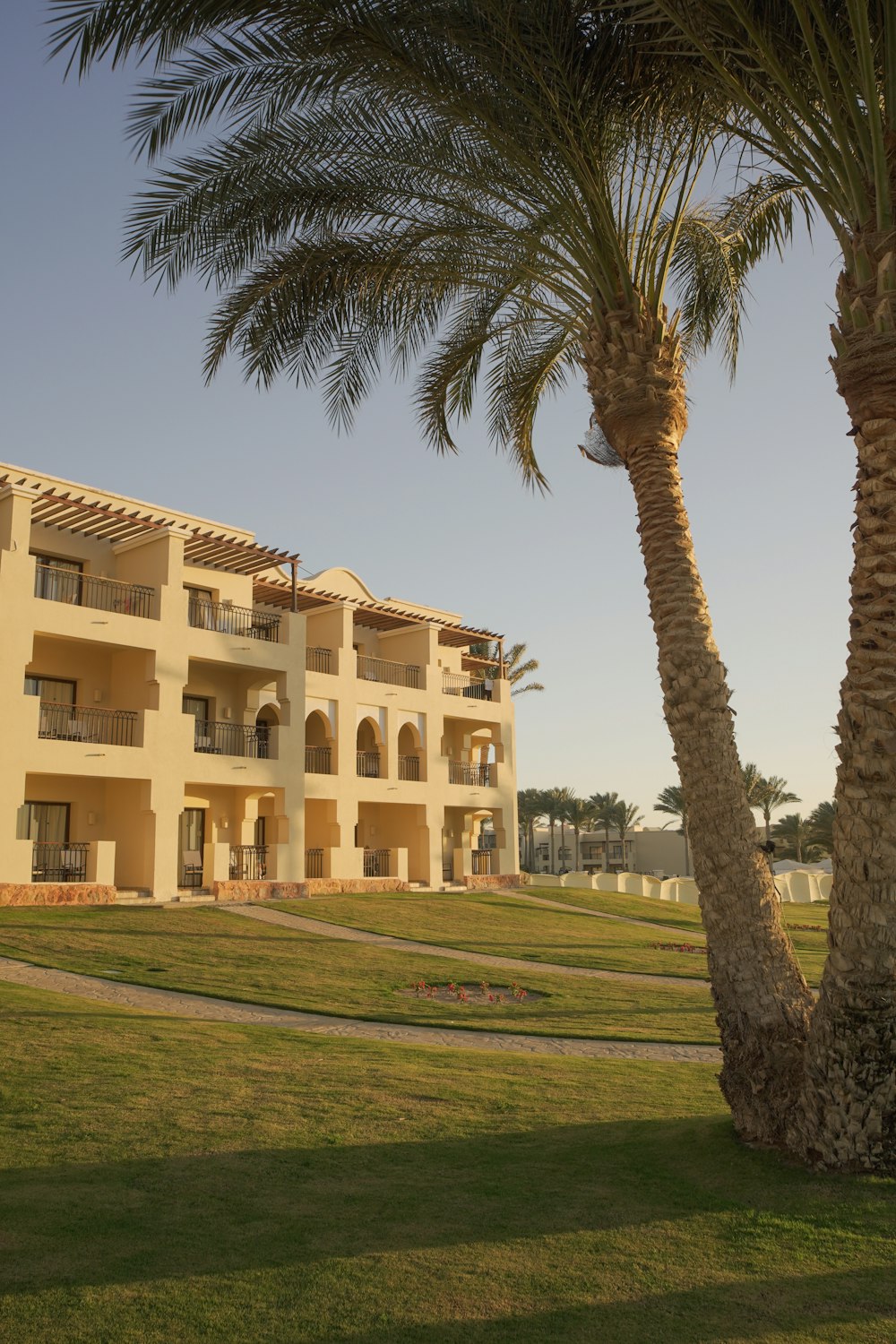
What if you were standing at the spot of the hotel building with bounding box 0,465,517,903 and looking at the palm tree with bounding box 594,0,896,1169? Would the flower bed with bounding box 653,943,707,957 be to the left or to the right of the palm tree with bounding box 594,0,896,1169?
left

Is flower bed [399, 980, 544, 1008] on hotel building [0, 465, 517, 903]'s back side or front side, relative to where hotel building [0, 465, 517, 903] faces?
on the front side

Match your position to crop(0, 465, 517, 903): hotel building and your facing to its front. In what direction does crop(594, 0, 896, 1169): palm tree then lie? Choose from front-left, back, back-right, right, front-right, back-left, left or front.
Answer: front-right

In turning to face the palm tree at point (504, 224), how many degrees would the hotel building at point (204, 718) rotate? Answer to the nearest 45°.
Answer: approximately 45° to its right

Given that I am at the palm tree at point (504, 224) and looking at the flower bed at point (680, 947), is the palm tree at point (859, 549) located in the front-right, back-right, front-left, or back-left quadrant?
back-right

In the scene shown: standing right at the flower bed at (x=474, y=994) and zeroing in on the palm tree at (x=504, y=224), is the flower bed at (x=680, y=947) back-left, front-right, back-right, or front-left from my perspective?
back-left

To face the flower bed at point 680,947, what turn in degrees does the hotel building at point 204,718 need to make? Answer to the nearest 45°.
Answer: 0° — it already faces it

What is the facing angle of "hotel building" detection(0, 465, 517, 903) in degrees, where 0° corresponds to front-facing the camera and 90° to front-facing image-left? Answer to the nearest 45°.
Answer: approximately 315°
